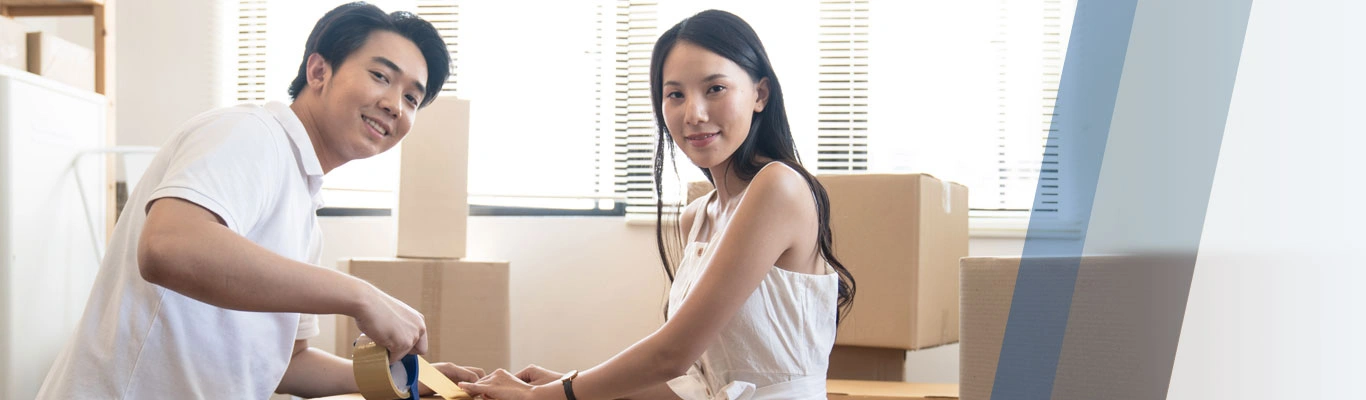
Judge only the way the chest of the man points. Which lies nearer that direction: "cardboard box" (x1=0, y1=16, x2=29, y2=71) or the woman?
the woman

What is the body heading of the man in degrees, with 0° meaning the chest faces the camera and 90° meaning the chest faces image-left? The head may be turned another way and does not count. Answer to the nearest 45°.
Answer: approximately 270°

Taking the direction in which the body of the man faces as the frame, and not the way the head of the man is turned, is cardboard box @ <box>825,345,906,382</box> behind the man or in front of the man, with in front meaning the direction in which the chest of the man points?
in front

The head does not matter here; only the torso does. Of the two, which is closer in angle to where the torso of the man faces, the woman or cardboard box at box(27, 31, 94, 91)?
the woman

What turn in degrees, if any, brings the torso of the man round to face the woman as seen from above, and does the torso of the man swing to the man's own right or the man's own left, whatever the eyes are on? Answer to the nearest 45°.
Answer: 0° — they already face them

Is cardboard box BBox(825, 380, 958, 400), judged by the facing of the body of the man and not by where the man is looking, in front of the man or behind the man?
in front
